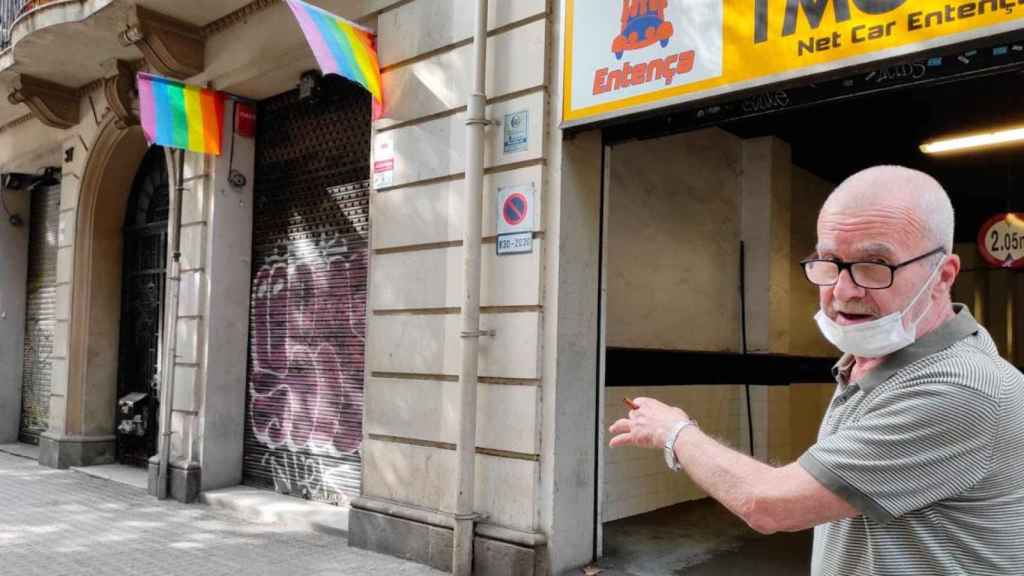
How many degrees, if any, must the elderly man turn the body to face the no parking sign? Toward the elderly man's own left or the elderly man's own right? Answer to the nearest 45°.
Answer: approximately 45° to the elderly man's own right

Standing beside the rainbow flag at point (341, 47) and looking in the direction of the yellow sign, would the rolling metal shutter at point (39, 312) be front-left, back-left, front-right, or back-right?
back-left

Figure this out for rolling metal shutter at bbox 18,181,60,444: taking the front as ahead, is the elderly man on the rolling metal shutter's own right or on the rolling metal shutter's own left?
on the rolling metal shutter's own left

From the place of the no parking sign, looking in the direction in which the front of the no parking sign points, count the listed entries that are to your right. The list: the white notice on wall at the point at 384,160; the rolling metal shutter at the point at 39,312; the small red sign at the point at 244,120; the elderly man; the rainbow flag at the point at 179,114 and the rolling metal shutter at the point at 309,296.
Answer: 5

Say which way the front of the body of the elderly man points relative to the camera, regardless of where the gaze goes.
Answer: to the viewer's left

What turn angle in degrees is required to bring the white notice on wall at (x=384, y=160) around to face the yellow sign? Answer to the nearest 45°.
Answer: approximately 90° to its left

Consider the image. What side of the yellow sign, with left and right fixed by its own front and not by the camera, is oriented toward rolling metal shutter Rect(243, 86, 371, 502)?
right

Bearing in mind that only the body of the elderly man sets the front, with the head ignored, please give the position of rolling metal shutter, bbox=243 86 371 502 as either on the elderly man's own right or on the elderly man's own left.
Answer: on the elderly man's own right

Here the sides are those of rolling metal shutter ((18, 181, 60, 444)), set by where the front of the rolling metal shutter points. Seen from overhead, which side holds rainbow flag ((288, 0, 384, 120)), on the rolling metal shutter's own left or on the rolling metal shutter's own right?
on the rolling metal shutter's own left
